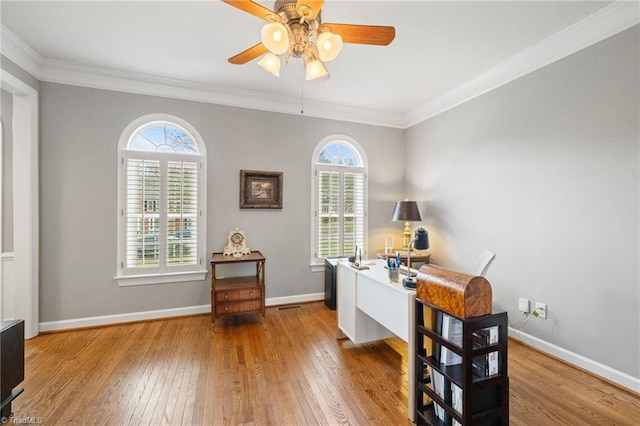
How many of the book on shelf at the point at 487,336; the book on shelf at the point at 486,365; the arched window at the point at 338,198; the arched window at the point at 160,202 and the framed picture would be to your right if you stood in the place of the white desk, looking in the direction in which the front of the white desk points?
2

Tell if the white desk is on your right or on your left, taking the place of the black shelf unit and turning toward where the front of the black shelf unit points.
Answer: on your right

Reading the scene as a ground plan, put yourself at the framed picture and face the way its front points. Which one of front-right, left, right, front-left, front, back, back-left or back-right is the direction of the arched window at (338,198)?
left

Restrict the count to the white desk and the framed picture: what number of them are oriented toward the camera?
1

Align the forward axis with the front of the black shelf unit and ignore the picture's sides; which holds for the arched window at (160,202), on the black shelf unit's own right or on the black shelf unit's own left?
on the black shelf unit's own right

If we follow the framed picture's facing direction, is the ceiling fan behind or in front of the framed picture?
in front

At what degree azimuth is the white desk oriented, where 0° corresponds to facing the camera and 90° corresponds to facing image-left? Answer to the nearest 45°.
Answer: approximately 225°

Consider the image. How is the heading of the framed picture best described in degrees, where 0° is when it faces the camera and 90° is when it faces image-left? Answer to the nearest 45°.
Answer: approximately 0°

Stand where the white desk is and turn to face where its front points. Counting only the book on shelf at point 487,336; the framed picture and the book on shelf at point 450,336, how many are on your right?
2

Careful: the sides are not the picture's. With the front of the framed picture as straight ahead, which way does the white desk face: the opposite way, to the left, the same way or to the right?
to the left
